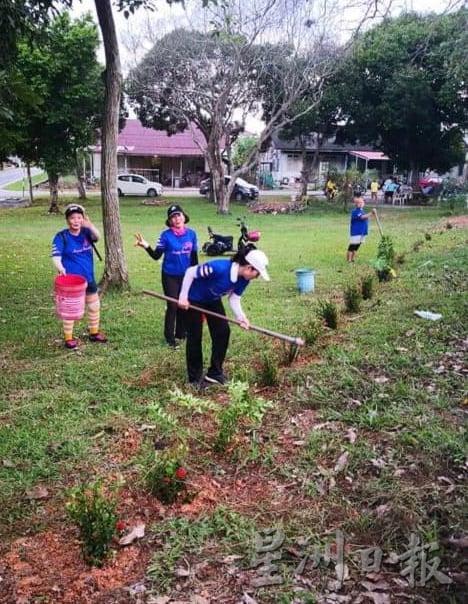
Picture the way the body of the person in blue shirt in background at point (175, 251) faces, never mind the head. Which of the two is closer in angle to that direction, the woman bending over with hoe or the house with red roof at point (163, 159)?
the woman bending over with hoe

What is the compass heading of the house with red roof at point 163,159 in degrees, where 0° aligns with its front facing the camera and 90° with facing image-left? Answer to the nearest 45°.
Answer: approximately 0°

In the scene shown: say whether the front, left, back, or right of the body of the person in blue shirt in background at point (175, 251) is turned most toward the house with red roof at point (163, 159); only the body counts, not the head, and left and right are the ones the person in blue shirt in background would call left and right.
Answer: back

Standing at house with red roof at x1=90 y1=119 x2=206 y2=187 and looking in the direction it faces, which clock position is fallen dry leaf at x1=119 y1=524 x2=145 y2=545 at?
The fallen dry leaf is roughly at 12 o'clock from the house with red roof.

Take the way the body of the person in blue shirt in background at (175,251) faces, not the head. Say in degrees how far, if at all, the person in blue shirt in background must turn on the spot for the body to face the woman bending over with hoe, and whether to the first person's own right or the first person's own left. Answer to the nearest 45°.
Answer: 0° — they already face them

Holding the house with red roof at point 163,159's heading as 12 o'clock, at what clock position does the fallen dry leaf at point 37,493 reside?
The fallen dry leaf is roughly at 12 o'clock from the house with red roof.

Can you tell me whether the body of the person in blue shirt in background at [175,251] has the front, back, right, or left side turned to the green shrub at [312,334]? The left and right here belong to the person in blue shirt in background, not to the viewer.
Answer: left

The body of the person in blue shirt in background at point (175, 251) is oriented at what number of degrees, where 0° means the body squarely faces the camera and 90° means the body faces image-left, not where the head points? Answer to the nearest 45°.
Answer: approximately 0°
